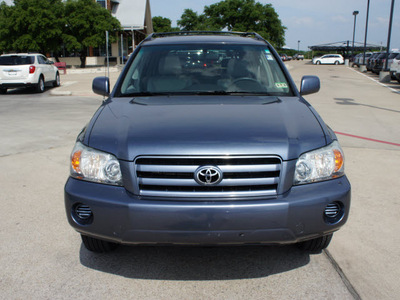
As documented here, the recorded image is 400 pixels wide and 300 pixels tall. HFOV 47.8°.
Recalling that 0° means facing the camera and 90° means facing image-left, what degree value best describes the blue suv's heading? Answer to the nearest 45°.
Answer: approximately 0°

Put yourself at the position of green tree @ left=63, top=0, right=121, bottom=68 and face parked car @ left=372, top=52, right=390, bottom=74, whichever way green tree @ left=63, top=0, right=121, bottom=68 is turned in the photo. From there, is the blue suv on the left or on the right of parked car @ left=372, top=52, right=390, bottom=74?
right

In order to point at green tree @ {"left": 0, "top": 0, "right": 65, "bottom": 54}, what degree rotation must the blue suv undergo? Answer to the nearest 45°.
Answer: approximately 135° to its right

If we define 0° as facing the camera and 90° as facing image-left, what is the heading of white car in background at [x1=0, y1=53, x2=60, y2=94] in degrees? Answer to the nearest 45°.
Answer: approximately 225°

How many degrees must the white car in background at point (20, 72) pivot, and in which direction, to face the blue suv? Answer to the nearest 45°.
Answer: approximately 135° to its right

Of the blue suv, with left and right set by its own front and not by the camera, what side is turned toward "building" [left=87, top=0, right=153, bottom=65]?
back

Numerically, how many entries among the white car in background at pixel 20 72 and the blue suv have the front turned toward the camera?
1

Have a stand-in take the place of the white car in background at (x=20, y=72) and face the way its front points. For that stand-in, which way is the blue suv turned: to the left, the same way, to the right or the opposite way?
the opposite way

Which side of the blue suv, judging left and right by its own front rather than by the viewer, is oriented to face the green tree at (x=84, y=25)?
back

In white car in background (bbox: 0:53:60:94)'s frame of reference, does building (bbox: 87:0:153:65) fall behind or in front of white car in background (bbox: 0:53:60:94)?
in front

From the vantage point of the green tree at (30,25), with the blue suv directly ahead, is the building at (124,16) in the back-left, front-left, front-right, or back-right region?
back-left
